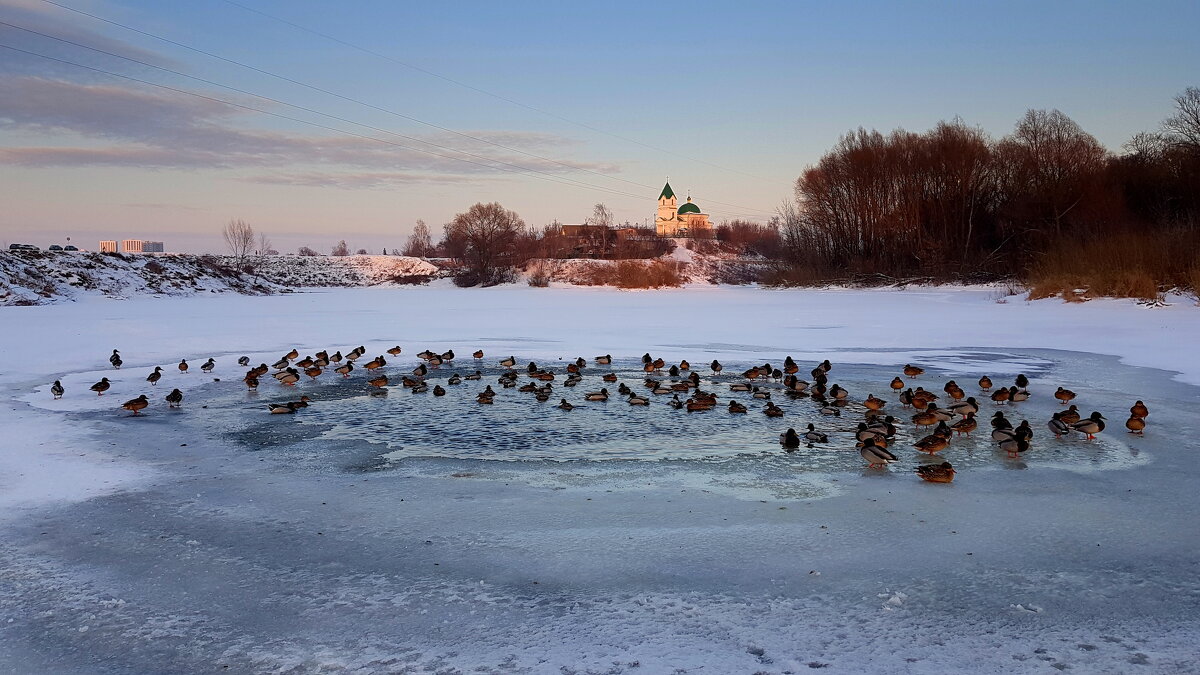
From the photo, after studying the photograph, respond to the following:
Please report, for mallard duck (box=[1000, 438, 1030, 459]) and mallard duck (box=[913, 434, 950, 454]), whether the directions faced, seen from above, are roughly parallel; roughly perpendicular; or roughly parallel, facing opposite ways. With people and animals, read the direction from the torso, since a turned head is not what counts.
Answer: roughly parallel

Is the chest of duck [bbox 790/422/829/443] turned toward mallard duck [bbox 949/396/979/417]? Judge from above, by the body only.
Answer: no

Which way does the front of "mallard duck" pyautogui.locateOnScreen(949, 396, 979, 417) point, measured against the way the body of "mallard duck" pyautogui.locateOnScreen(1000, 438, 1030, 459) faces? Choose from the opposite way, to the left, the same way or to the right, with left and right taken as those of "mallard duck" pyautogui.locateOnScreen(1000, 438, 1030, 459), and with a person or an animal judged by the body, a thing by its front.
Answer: the same way

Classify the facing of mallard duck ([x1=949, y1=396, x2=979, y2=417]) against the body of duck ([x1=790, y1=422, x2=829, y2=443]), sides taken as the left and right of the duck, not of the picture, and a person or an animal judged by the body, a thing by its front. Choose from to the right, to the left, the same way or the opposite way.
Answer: the opposite way

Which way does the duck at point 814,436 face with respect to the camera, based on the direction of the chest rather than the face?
to the viewer's left
